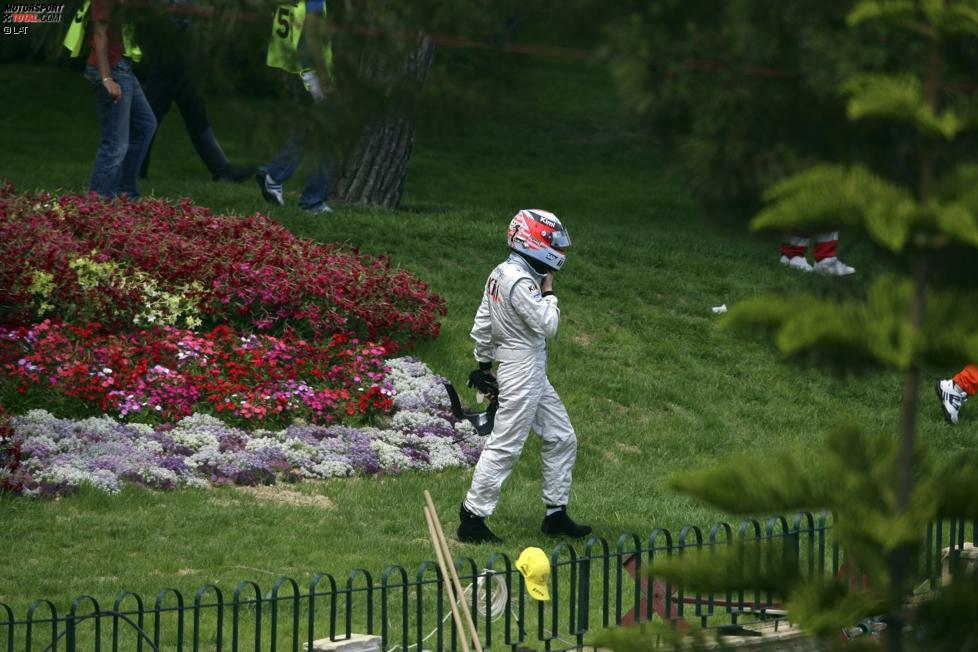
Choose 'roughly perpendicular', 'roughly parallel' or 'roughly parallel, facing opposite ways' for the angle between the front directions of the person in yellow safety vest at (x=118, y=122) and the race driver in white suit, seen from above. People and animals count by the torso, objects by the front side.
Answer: roughly parallel

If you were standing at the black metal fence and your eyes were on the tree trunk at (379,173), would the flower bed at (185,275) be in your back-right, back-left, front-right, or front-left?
front-left
